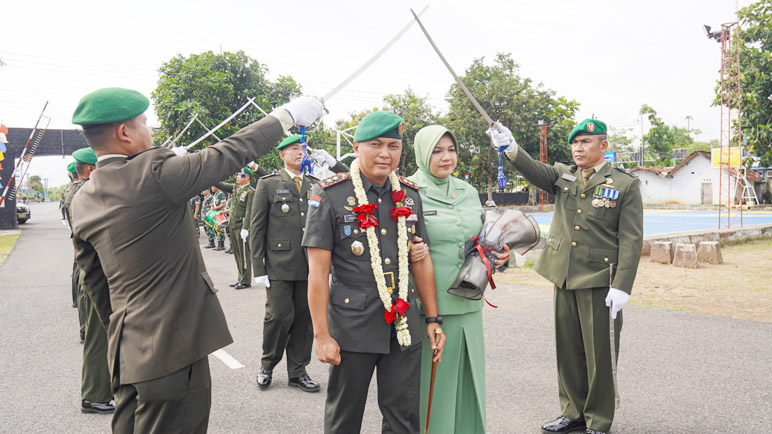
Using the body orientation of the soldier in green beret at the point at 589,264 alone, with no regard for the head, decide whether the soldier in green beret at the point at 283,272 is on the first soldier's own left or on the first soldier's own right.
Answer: on the first soldier's own right

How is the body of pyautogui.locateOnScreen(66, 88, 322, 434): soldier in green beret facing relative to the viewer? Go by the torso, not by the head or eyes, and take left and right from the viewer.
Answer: facing away from the viewer and to the right of the viewer

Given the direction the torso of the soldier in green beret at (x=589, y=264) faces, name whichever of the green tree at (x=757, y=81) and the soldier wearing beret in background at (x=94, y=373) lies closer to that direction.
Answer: the soldier wearing beret in background

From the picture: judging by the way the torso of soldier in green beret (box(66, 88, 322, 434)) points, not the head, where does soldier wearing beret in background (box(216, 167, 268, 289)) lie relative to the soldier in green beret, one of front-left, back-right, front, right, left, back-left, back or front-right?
front-left

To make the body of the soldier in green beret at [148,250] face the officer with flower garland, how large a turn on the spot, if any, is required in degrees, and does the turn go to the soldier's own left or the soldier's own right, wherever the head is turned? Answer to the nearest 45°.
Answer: approximately 45° to the soldier's own right

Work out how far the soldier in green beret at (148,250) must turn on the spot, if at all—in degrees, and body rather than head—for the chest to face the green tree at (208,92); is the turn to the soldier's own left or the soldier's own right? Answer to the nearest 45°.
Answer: approximately 45° to the soldier's own left

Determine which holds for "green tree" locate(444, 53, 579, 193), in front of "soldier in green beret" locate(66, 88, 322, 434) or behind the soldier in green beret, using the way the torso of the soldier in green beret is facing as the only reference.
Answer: in front

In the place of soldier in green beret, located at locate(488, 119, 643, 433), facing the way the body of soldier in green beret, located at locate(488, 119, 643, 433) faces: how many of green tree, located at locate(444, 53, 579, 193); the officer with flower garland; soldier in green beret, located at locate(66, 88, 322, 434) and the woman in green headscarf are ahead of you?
3

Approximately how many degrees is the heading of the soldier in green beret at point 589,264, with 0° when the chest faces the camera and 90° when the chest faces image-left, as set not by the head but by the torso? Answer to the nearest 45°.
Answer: approximately 45°

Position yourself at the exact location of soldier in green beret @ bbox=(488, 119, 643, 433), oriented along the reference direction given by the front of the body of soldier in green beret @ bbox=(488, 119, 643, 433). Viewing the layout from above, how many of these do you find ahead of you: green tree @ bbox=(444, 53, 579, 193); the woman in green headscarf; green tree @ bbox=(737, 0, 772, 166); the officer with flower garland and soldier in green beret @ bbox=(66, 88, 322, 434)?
3

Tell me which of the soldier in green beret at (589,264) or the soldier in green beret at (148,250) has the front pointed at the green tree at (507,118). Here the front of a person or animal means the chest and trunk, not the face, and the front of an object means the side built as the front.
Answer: the soldier in green beret at (148,250)

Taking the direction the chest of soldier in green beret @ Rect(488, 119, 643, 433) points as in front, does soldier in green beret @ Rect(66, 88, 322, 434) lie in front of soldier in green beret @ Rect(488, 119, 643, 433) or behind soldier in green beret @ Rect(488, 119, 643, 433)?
in front

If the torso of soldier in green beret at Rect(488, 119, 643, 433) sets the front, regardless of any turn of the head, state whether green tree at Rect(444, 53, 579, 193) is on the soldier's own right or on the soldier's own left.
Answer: on the soldier's own right

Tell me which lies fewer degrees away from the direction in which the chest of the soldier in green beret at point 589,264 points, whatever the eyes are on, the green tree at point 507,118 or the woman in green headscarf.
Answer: the woman in green headscarf
